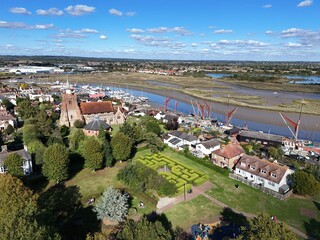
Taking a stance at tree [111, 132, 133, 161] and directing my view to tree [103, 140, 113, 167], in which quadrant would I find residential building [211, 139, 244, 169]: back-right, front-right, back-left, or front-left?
back-left

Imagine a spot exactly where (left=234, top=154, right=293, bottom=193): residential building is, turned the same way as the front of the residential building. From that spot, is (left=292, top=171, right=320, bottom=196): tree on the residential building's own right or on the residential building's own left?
on the residential building's own left

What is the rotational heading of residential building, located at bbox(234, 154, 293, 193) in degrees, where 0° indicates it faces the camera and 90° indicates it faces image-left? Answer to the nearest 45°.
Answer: approximately 45°

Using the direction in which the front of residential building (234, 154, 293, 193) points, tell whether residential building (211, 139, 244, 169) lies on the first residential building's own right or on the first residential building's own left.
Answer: on the first residential building's own right

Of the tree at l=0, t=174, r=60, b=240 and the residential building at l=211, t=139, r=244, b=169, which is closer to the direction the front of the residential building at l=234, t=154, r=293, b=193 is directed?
the tree

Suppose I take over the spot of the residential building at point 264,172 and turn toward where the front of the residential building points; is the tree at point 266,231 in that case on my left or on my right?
on my left
